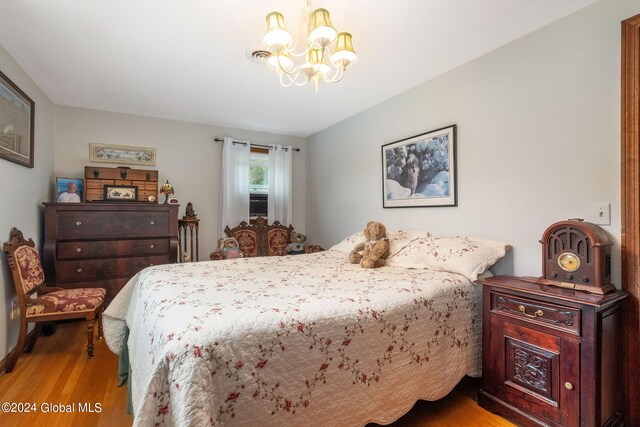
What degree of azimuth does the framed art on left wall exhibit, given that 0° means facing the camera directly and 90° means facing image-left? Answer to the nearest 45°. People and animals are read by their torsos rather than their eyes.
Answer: approximately 270°

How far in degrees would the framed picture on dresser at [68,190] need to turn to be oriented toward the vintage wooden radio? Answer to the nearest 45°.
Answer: approximately 45° to its left

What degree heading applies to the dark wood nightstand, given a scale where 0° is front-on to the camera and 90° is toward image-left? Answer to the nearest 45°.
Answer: approximately 45°

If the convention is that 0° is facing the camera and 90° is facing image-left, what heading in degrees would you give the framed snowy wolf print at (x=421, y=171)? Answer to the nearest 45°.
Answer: approximately 45°

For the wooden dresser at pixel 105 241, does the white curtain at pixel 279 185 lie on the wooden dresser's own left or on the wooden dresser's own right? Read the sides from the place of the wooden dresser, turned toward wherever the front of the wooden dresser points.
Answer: on the wooden dresser's own left
